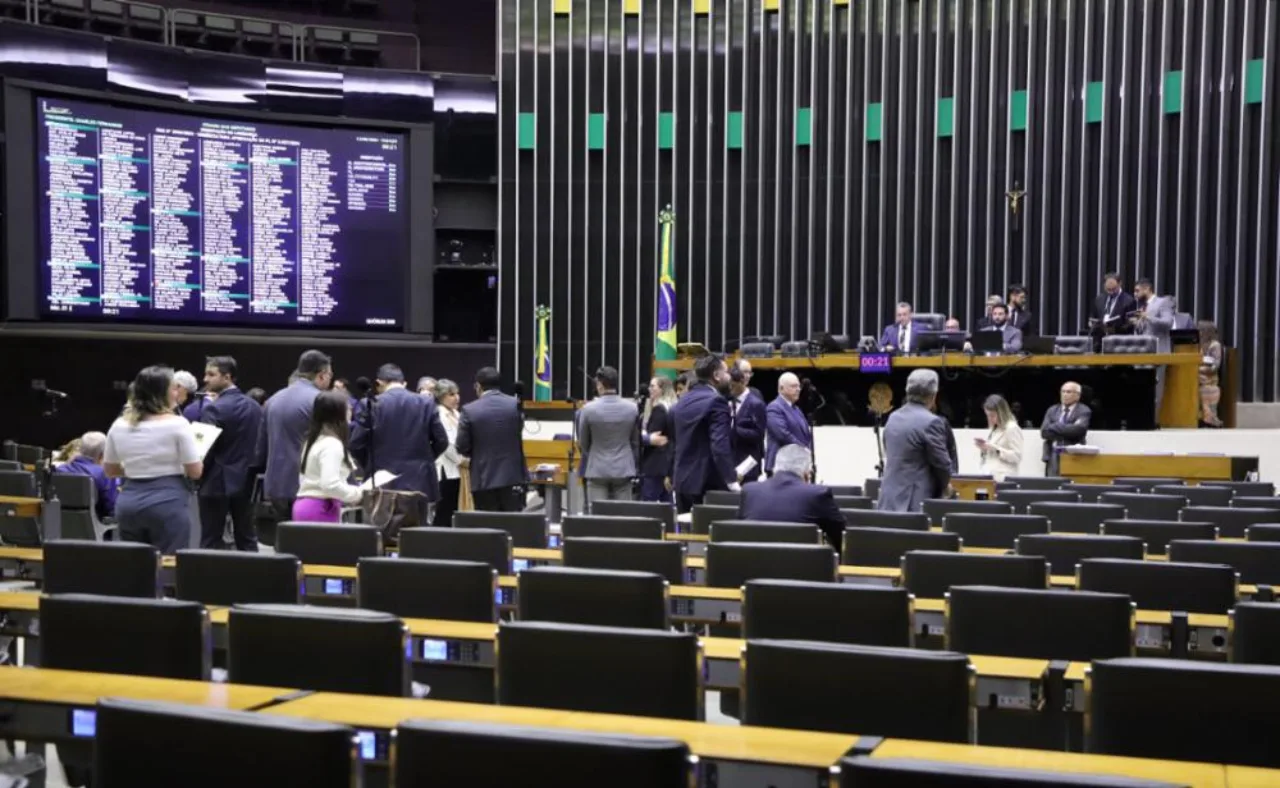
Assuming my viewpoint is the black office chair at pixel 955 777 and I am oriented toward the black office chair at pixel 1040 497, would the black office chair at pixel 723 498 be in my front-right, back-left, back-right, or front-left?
front-left

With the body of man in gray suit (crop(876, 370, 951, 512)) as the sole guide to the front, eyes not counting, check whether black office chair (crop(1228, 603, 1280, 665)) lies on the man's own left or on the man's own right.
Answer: on the man's own right

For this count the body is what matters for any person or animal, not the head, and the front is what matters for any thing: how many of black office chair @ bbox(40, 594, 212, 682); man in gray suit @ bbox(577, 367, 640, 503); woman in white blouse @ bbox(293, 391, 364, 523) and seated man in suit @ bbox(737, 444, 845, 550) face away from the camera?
3

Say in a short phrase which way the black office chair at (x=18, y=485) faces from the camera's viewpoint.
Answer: facing away from the viewer

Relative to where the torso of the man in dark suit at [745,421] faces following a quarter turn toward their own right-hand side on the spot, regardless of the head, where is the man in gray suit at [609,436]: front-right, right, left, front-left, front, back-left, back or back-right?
front-left

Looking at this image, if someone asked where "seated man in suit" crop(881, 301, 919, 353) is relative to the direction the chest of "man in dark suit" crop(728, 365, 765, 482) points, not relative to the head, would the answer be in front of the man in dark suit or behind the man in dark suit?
behind

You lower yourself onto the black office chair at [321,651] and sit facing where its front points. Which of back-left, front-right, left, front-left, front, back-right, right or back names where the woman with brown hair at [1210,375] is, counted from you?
front-right

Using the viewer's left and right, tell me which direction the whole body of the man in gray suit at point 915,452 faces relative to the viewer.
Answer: facing away from the viewer and to the right of the viewer

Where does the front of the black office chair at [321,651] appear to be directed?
away from the camera

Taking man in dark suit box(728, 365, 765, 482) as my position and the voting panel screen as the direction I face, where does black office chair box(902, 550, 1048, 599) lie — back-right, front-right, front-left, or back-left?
back-left

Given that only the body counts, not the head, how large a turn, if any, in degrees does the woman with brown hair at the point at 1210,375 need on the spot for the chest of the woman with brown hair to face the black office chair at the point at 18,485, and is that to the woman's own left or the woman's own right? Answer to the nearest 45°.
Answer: approximately 45° to the woman's own left

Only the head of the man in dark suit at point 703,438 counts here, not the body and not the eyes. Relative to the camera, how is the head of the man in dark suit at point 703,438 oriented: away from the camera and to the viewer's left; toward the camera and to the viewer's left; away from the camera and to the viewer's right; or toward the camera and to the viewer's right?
away from the camera and to the viewer's right
